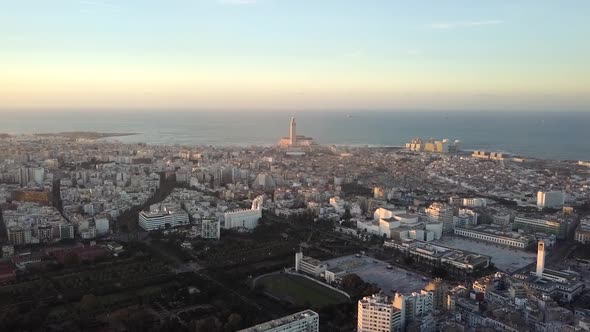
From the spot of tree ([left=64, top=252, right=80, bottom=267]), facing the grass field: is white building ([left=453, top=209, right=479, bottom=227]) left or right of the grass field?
left

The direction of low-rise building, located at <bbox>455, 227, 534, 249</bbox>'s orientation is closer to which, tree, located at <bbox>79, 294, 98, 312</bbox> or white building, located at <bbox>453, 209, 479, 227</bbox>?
the tree

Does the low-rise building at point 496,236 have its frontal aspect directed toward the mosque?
no

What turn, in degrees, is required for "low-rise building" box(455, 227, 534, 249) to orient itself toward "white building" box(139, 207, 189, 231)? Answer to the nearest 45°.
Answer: approximately 45° to its right

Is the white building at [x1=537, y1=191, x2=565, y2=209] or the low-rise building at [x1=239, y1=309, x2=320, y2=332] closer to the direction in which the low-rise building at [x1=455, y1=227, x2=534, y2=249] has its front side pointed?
the low-rise building

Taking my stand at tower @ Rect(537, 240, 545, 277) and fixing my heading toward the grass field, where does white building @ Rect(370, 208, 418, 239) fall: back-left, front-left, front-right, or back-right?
front-right

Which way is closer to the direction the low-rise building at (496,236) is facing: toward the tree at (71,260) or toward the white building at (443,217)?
the tree

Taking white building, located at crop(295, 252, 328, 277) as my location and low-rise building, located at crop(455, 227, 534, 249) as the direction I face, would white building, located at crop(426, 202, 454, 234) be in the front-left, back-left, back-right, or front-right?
front-left

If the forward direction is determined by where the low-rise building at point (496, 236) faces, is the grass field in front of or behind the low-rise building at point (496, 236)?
in front

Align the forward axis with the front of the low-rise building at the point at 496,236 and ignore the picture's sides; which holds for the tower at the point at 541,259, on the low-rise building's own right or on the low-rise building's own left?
on the low-rise building's own left

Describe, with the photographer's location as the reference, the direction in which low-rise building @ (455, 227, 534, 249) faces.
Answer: facing the viewer and to the left of the viewer

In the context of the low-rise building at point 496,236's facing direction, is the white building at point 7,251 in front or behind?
in front

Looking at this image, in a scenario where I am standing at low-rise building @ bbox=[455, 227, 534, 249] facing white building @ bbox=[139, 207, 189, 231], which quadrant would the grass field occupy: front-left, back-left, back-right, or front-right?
front-left

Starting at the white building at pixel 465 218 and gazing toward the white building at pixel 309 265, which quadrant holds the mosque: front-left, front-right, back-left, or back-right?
back-right

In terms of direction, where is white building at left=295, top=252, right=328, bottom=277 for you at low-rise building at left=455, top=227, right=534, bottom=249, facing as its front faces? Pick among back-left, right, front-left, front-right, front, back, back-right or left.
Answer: front

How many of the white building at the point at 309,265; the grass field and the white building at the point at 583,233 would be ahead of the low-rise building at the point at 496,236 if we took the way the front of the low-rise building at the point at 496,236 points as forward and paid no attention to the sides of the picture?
2
